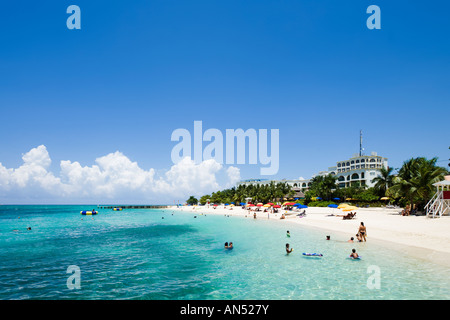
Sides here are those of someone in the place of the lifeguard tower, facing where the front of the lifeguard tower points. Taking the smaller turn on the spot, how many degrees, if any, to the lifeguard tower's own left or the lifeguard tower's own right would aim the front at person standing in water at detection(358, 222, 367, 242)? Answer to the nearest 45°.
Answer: approximately 90° to the lifeguard tower's own left

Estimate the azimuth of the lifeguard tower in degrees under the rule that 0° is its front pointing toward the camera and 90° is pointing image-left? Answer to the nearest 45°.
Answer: approximately 90°
